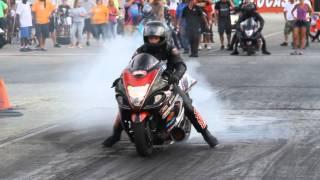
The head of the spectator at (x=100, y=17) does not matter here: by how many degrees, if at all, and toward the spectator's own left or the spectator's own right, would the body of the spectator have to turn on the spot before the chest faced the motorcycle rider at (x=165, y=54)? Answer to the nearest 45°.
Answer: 0° — they already face them

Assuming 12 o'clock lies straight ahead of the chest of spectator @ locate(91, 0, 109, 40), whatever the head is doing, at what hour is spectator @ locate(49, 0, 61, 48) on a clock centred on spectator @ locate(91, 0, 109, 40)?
spectator @ locate(49, 0, 61, 48) is roughly at 3 o'clock from spectator @ locate(91, 0, 109, 40).
